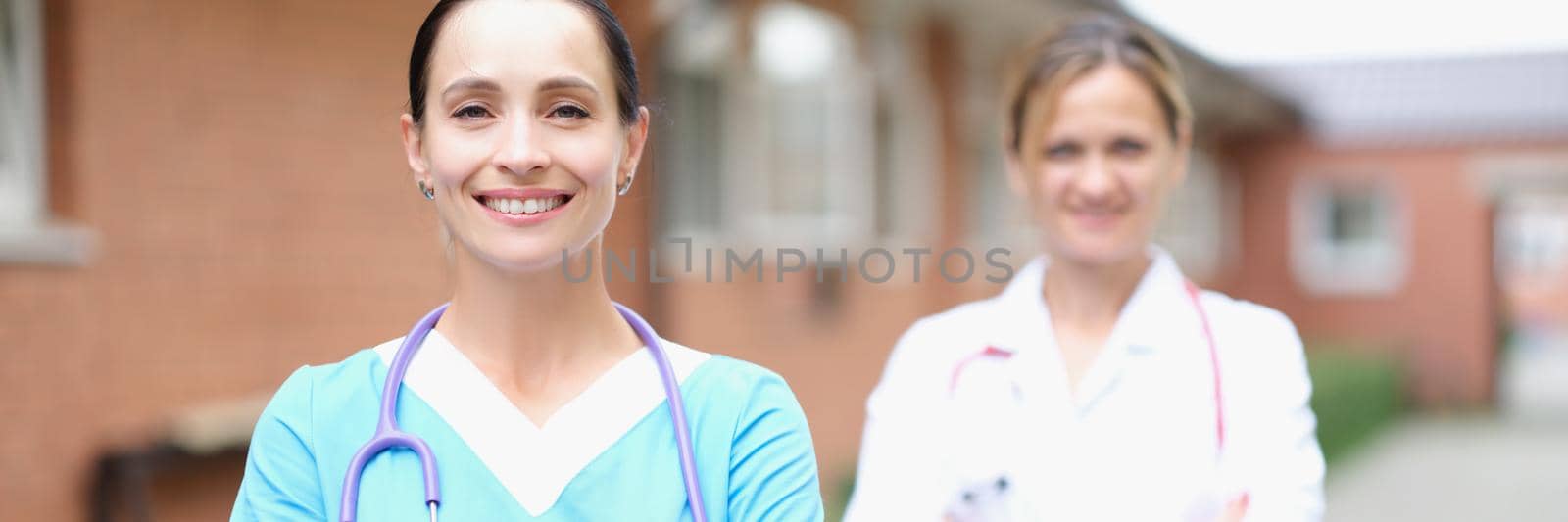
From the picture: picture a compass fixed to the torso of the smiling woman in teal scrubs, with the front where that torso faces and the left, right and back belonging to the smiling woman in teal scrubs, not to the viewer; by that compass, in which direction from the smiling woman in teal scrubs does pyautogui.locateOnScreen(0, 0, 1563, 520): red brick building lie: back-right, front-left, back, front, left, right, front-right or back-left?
back

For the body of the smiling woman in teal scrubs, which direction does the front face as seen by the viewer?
toward the camera

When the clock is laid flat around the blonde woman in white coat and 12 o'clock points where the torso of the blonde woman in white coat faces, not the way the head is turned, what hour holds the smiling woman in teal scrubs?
The smiling woman in teal scrubs is roughly at 1 o'clock from the blonde woman in white coat.

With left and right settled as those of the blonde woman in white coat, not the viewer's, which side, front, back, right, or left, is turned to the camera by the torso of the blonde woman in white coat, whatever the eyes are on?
front

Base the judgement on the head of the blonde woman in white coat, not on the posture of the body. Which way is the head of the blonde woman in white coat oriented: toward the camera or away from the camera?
toward the camera

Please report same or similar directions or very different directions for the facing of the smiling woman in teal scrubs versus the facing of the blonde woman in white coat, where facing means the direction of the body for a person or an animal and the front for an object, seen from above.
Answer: same or similar directions

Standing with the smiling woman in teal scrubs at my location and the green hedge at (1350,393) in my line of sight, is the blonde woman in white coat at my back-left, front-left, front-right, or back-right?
front-right

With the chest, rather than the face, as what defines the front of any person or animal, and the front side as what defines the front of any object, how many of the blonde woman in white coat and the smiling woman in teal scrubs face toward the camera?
2

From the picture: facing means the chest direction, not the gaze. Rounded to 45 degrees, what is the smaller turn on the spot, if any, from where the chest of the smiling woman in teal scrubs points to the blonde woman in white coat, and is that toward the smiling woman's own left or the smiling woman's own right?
approximately 135° to the smiling woman's own left

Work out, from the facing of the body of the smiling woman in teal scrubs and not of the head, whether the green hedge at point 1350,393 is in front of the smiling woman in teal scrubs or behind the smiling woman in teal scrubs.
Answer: behind
